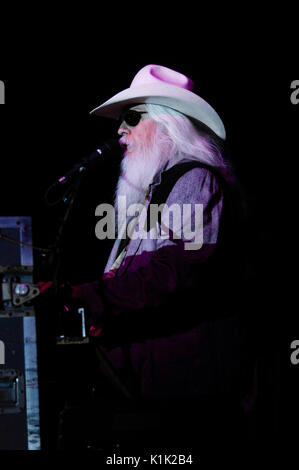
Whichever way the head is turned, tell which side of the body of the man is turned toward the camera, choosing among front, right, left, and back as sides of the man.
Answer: left

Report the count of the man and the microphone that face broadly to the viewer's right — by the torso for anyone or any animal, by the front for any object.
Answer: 1

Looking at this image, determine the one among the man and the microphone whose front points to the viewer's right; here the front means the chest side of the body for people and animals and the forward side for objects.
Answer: the microphone

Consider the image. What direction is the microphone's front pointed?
to the viewer's right

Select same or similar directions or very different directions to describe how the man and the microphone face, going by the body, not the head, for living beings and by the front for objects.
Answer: very different directions

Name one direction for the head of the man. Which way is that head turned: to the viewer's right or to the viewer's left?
to the viewer's left

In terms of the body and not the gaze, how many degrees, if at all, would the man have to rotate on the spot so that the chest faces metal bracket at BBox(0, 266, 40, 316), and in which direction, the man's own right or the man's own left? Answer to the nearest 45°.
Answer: approximately 45° to the man's own left
